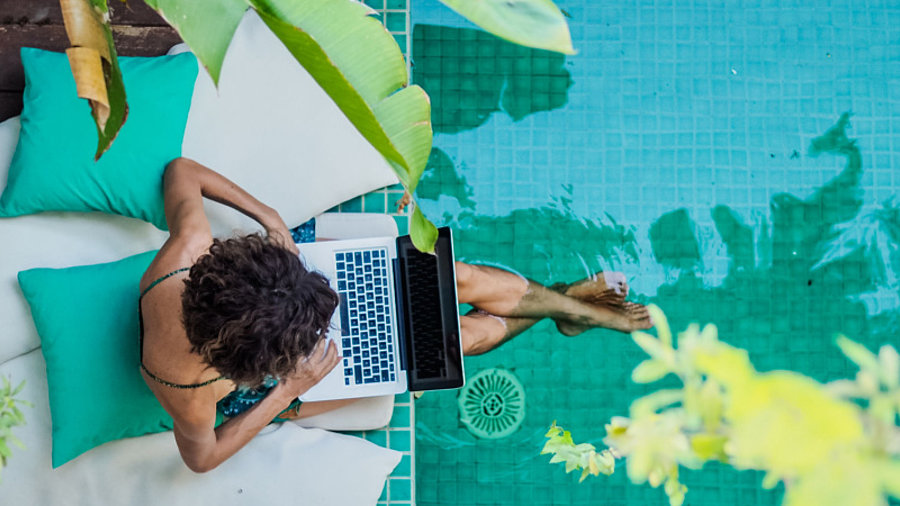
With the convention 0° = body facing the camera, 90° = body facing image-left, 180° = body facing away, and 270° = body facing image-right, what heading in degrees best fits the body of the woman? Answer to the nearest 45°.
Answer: approximately 270°

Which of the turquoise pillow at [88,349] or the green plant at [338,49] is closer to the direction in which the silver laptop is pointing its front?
the turquoise pillow

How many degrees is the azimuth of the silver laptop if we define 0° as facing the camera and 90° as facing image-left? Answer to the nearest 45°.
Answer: approximately 90°
